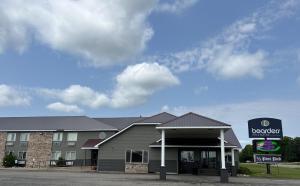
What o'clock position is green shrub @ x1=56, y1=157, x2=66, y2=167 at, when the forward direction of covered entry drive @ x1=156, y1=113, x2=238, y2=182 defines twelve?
The green shrub is roughly at 4 o'clock from the covered entry drive.

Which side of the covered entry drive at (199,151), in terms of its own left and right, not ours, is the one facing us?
front

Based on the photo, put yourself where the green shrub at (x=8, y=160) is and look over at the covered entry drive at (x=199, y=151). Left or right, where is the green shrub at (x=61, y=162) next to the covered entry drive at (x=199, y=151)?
left

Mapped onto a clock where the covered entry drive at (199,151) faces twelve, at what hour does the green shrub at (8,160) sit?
The green shrub is roughly at 4 o'clock from the covered entry drive.
